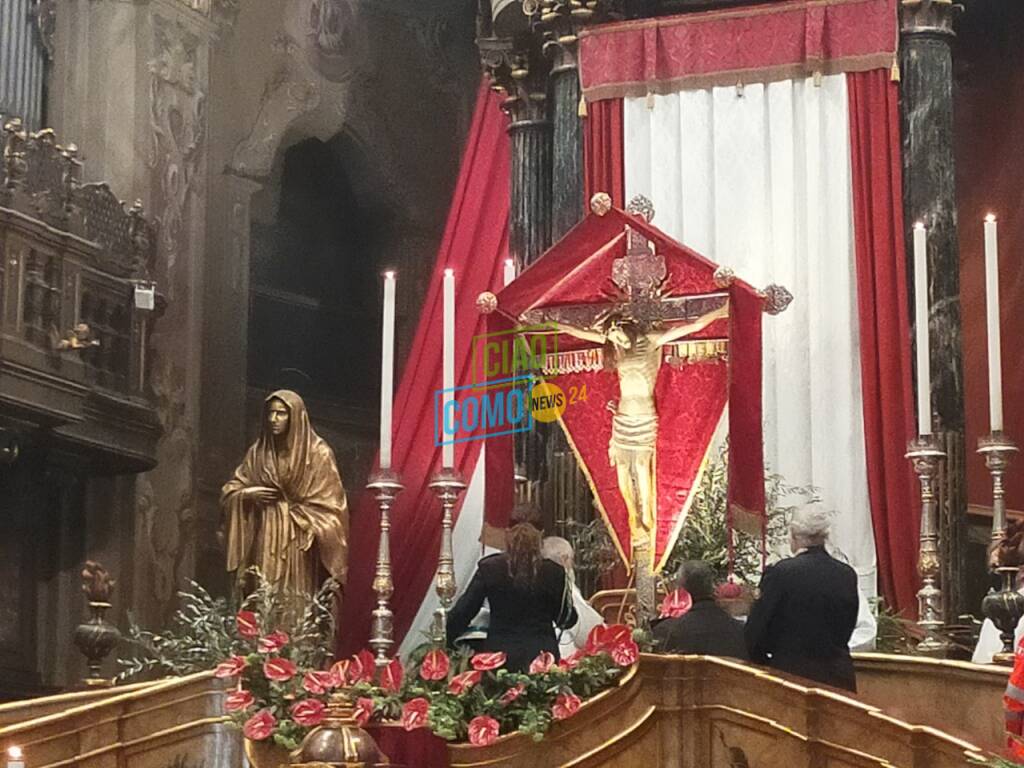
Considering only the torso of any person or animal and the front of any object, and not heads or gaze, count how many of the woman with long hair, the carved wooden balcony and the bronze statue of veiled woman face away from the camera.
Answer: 1

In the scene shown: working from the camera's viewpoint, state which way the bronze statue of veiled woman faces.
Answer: facing the viewer and to the left of the viewer

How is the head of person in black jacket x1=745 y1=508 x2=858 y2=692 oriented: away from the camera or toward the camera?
away from the camera

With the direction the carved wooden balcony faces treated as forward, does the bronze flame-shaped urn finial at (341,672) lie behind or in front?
in front

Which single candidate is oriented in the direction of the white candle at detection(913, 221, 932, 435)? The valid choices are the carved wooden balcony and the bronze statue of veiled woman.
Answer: the carved wooden balcony

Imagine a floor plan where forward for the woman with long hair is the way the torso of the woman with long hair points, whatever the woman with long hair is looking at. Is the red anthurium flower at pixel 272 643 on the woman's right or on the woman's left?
on the woman's left

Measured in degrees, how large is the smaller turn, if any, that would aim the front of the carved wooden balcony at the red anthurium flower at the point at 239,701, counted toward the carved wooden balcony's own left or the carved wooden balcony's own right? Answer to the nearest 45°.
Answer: approximately 45° to the carved wooden balcony's own right

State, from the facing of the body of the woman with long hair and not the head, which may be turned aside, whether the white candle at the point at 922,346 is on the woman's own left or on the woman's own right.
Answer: on the woman's own right

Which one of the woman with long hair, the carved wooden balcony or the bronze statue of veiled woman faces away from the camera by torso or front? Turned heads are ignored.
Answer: the woman with long hair

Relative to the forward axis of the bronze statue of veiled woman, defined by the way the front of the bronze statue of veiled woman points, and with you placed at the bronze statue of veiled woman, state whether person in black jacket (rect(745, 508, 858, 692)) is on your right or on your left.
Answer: on your left

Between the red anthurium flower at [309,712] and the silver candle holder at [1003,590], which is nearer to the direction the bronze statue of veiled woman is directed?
the red anthurium flower

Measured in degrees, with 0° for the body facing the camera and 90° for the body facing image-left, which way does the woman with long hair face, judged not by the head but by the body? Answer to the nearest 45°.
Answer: approximately 180°

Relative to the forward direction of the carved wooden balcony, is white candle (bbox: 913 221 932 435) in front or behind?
in front

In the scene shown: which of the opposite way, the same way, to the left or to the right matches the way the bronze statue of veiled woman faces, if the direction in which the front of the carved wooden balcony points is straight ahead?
to the right

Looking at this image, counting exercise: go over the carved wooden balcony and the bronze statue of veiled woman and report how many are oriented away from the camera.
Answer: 0

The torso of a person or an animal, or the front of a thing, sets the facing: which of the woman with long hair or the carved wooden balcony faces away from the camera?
the woman with long hair

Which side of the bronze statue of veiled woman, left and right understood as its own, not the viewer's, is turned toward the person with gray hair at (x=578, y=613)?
left

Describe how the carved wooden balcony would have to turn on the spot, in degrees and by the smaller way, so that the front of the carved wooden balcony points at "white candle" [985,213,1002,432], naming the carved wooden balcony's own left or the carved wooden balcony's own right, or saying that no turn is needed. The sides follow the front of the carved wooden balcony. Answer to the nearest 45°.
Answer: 0° — it already faces it
